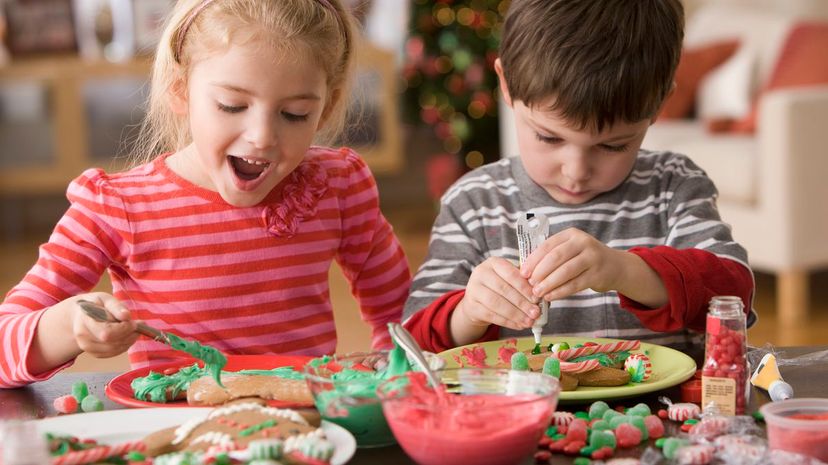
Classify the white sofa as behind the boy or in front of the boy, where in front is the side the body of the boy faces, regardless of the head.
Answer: behind

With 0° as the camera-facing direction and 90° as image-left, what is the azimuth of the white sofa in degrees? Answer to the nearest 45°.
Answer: approximately 45°

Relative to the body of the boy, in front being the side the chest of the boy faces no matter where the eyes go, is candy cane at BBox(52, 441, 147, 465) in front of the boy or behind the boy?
in front

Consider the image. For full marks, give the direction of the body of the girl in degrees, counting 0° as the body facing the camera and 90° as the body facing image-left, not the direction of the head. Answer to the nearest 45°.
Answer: approximately 0°

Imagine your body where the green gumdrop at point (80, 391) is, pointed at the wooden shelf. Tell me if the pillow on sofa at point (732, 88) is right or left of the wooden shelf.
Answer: right

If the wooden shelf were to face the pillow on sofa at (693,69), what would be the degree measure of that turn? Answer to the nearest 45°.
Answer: approximately 45° to its left

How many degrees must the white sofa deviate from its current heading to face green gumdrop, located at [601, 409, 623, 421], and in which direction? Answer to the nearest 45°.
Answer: approximately 45° to its left

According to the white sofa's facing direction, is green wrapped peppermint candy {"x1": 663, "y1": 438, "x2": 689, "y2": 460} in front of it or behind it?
in front
